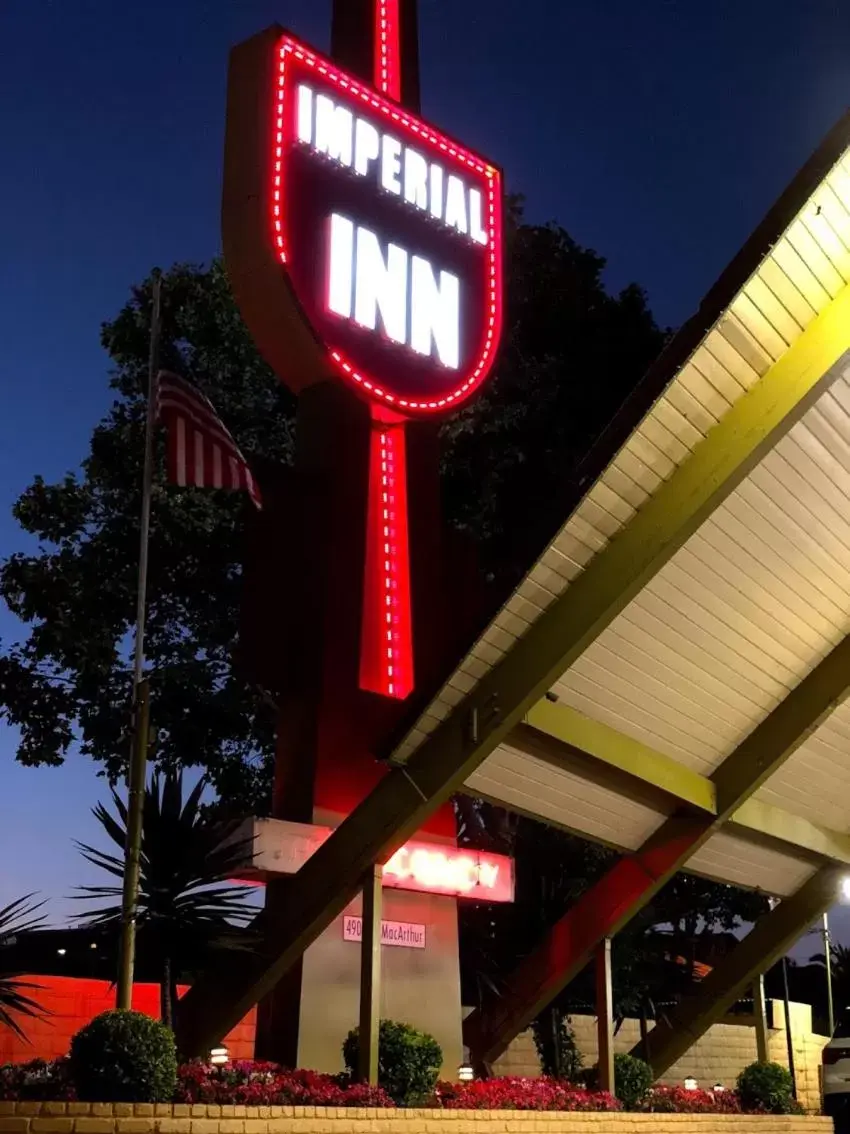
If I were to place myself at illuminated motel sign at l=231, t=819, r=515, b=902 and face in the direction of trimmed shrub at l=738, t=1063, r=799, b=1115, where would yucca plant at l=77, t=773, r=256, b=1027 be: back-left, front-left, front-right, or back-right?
back-right

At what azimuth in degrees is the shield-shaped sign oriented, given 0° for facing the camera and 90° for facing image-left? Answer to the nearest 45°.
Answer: approximately 315°

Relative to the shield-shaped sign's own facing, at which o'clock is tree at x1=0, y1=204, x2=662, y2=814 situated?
The tree is roughly at 7 o'clock from the shield-shaped sign.
